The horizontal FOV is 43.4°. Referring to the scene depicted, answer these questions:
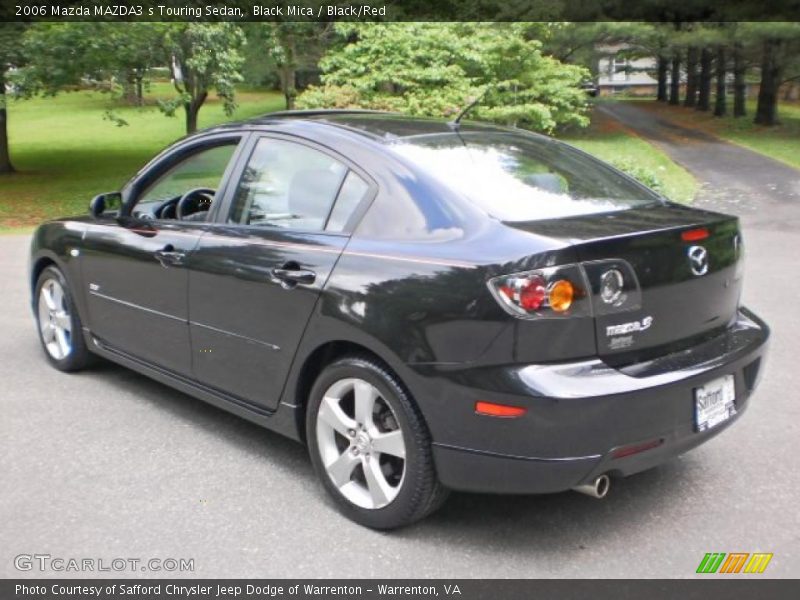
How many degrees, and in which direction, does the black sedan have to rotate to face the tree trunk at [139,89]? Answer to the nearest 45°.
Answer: approximately 45° to its right

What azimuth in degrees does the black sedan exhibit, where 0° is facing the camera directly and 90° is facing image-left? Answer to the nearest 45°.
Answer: approximately 135°

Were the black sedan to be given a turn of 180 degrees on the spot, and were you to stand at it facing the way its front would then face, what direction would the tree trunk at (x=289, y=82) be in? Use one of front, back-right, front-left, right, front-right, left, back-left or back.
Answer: back-left

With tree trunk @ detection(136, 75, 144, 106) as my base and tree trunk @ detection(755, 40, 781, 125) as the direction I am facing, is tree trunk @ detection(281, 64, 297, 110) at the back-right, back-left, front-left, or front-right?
front-right

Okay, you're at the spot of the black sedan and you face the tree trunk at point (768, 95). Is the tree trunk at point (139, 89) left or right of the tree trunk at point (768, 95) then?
left

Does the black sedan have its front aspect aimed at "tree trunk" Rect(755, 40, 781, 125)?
no
